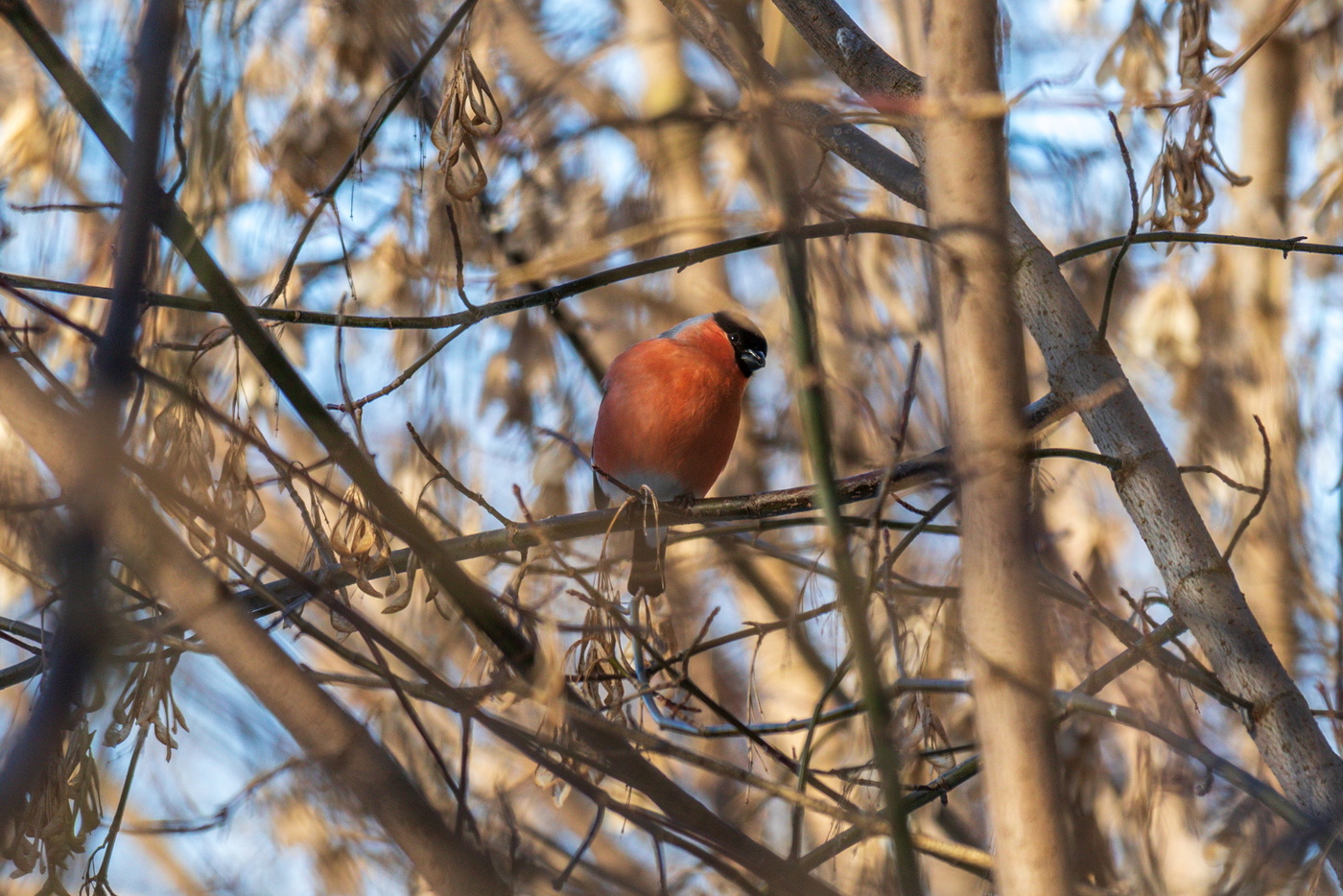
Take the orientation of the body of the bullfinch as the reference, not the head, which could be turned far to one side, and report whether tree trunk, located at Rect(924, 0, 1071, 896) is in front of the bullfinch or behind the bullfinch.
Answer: in front

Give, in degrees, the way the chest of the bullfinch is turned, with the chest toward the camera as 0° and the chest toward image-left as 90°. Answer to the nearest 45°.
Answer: approximately 315°
